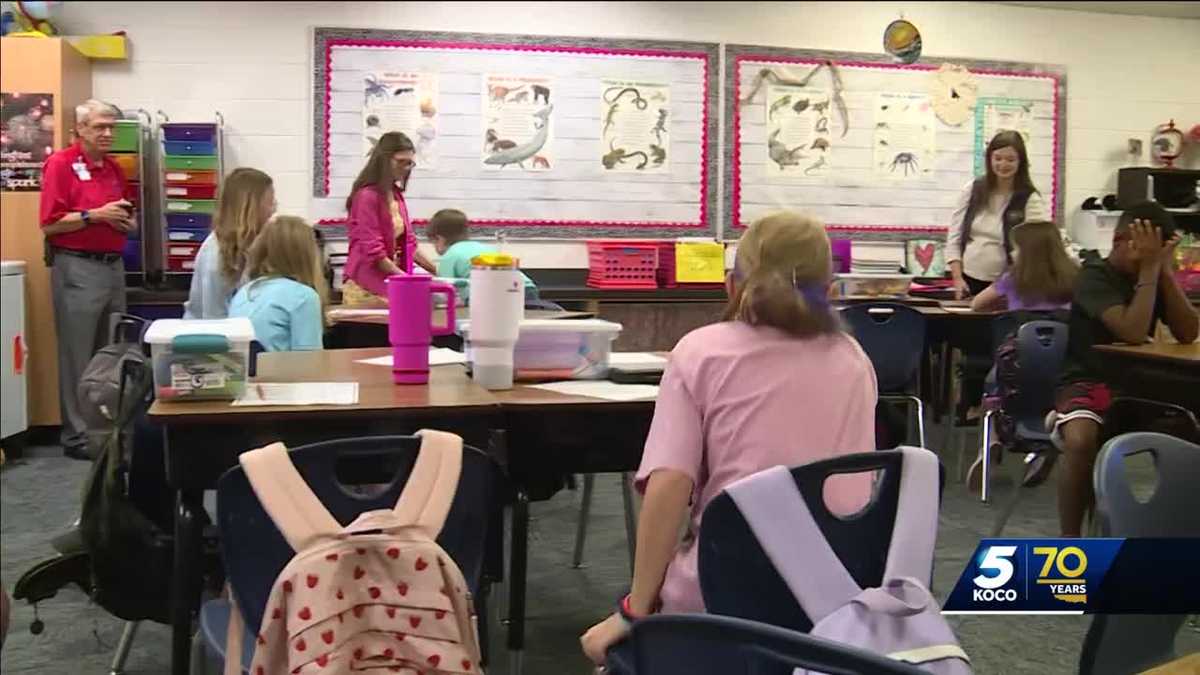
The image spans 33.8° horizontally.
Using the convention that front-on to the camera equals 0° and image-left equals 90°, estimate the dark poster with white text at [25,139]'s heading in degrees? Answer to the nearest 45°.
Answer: approximately 0°

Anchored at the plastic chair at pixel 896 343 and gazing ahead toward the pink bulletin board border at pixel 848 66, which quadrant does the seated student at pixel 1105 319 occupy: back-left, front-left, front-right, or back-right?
back-right

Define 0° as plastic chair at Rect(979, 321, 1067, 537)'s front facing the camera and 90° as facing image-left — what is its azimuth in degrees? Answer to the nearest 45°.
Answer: approximately 135°

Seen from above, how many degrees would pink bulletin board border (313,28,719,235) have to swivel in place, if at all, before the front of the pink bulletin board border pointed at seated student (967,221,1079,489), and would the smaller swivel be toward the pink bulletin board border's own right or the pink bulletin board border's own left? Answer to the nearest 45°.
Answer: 0° — it already faces them

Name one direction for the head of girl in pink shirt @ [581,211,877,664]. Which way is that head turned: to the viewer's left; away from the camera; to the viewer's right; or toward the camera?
away from the camera

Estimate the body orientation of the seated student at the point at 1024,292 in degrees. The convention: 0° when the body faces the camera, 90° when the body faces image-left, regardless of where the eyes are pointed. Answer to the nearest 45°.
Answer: approximately 135°

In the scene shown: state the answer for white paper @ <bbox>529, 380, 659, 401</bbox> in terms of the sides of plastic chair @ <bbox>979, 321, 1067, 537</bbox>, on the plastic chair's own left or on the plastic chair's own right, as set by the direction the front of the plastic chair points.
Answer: on the plastic chair's own left

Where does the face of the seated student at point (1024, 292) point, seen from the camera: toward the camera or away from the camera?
away from the camera
